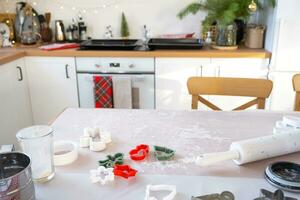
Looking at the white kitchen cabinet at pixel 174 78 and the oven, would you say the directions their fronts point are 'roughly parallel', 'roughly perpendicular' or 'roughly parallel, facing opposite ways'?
roughly parallel

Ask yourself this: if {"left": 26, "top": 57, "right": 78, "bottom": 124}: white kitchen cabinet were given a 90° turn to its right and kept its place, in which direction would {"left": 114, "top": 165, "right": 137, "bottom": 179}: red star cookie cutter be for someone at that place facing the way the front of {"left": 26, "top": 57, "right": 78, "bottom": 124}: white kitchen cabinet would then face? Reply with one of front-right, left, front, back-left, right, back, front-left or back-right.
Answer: left

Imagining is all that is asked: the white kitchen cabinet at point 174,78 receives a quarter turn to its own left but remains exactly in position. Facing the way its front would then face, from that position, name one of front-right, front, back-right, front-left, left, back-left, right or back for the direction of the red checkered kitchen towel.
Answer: back

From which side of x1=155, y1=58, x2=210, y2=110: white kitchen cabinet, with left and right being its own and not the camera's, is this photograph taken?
front

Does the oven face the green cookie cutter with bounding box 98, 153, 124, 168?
yes

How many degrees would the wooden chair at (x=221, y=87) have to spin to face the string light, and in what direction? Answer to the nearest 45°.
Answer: approximately 135° to its right

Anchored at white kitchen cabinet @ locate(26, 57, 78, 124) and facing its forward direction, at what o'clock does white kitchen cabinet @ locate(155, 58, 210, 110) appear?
white kitchen cabinet @ locate(155, 58, 210, 110) is roughly at 10 o'clock from white kitchen cabinet @ locate(26, 57, 78, 124).

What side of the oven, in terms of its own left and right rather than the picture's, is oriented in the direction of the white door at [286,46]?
left

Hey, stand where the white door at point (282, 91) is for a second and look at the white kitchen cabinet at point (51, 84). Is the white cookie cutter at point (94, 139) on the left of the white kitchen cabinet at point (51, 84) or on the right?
left

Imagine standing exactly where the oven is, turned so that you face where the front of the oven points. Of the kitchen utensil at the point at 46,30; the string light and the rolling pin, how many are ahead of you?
1

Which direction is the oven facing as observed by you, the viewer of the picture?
facing the viewer

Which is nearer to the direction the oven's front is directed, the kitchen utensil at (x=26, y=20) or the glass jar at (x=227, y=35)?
the glass jar

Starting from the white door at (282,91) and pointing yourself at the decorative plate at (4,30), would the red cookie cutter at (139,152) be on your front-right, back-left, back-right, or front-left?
front-left

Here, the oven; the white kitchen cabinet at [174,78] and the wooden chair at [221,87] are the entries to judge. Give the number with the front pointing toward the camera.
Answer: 3

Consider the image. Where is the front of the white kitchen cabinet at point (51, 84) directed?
toward the camera
